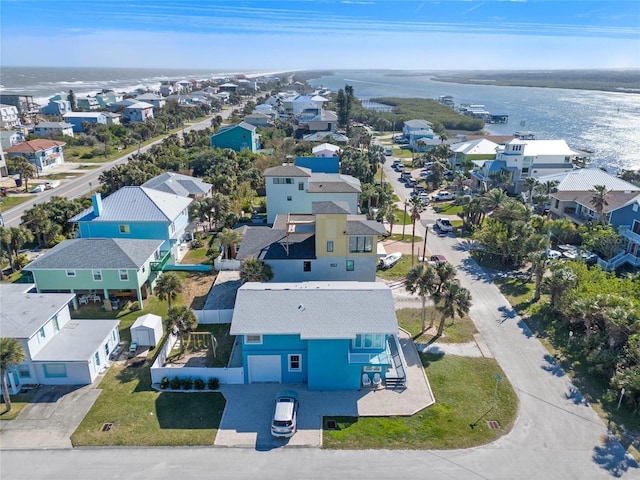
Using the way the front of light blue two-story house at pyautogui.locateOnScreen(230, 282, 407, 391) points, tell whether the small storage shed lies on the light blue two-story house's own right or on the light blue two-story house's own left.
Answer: on the light blue two-story house's own right

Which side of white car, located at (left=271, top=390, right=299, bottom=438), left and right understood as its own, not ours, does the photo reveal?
back

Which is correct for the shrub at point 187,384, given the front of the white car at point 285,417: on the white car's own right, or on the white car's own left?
on the white car's own left

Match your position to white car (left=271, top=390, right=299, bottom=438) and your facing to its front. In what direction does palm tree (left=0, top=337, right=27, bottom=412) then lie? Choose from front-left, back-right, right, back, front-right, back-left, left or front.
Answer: left

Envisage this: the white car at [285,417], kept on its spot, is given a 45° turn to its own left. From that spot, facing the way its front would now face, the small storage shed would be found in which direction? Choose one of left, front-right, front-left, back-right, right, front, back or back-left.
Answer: front

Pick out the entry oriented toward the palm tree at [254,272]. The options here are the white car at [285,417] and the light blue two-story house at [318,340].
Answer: the white car

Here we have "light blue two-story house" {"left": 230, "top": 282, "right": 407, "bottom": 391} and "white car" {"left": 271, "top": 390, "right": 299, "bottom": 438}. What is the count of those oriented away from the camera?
1

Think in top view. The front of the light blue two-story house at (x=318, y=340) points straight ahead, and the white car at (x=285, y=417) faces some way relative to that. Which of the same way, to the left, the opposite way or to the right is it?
the opposite way

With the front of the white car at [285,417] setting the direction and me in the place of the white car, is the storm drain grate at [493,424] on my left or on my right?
on my right

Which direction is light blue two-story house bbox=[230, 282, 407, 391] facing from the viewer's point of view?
toward the camera

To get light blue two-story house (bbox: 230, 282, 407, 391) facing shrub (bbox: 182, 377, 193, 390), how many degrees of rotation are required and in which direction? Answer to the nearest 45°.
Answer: approximately 90° to its right

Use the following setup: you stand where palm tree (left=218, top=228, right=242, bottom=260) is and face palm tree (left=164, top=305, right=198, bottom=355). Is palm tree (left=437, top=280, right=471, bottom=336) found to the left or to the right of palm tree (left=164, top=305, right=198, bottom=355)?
left

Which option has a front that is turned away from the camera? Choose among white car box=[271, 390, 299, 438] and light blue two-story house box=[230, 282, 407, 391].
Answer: the white car

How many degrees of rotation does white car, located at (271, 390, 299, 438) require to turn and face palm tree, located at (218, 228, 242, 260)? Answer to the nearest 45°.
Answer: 0° — it already faces it

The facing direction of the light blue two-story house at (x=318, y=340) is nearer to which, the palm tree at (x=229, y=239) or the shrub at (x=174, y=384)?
the shrub

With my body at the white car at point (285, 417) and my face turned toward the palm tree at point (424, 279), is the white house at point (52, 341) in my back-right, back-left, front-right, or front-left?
back-left

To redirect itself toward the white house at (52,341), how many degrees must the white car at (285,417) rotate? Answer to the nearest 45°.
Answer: approximately 45° to its left

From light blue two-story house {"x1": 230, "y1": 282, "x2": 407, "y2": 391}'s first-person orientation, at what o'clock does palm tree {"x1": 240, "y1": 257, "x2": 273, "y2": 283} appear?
The palm tree is roughly at 5 o'clock from the light blue two-story house.
